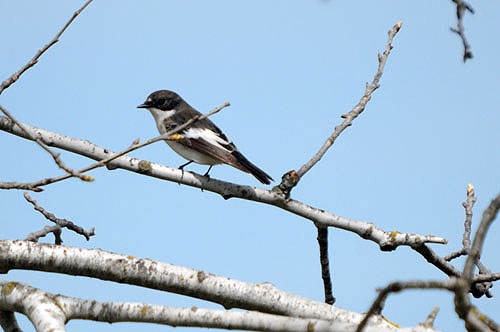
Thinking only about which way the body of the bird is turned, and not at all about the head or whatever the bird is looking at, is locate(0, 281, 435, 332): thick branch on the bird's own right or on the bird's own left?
on the bird's own left

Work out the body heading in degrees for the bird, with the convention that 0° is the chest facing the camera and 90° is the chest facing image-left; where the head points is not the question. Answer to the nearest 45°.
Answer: approximately 90°

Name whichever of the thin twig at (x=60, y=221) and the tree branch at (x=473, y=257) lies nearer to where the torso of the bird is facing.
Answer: the thin twig

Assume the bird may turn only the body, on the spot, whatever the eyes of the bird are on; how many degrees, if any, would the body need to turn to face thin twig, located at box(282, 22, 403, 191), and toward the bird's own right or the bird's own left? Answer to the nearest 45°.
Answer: approximately 135° to the bird's own left

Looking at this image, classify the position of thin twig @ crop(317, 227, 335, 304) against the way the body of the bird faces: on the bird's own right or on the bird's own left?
on the bird's own left

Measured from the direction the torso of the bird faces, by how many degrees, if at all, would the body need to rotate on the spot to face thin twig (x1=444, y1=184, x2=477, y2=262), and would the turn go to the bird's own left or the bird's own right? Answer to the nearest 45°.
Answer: approximately 135° to the bird's own left
